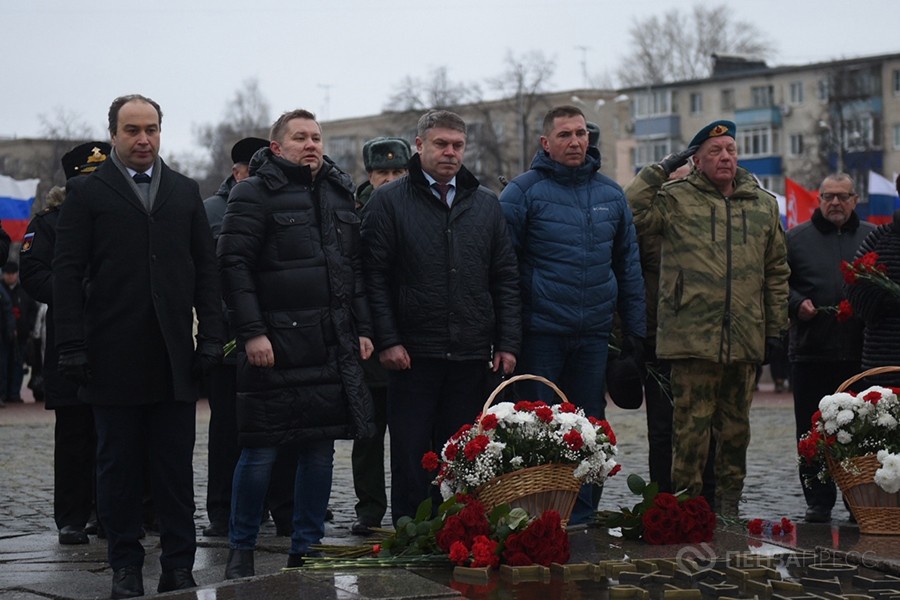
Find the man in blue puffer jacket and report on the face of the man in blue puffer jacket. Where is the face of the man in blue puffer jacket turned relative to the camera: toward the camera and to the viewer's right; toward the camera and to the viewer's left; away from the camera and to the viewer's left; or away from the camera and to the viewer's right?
toward the camera and to the viewer's right

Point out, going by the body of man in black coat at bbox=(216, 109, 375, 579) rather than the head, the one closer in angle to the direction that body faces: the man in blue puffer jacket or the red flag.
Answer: the man in blue puffer jacket

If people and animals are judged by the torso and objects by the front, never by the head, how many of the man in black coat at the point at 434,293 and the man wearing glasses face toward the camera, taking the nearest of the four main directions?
2

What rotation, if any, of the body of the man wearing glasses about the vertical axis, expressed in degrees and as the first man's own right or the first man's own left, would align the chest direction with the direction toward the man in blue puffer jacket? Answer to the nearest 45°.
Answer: approximately 45° to the first man's own right

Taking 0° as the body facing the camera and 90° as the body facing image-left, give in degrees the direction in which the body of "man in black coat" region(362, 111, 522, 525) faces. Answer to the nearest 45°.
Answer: approximately 0°

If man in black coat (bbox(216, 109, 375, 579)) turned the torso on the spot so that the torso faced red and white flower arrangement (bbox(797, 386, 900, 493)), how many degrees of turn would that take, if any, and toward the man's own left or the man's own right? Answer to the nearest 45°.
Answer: approximately 45° to the man's own left

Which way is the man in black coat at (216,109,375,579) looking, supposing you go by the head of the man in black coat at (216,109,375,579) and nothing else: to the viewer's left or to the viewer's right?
to the viewer's right

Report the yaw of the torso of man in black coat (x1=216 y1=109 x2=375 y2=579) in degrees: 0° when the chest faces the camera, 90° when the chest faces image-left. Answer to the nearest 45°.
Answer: approximately 315°
